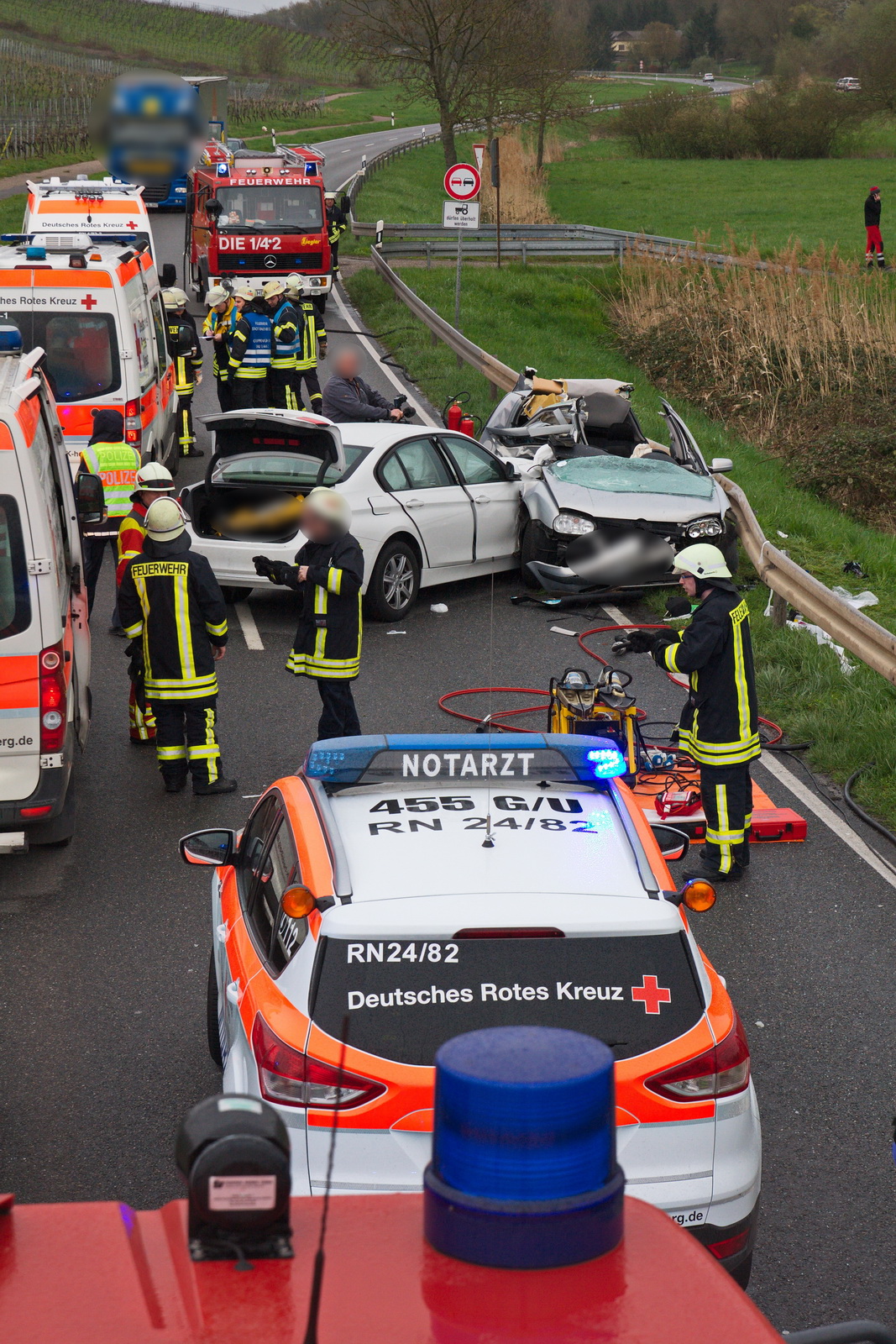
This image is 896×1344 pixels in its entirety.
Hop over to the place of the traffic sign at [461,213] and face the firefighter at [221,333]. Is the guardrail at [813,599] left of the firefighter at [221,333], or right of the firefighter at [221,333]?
left

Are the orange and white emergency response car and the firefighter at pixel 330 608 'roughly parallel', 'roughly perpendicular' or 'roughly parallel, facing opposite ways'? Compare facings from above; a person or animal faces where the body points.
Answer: roughly perpendicular

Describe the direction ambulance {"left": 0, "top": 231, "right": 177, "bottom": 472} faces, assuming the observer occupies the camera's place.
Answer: facing away from the viewer

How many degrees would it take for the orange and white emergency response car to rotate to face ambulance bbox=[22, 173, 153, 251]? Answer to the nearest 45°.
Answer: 0° — it already faces it

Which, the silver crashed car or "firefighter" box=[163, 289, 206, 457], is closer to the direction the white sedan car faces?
the silver crashed car

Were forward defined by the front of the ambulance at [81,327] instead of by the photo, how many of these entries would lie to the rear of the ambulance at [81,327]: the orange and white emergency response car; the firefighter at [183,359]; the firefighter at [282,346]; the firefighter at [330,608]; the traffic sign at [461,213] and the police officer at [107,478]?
3

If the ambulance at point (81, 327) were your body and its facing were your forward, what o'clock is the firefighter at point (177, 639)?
The firefighter is roughly at 6 o'clock from the ambulance.

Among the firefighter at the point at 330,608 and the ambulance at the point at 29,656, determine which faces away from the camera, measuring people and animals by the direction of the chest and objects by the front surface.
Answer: the ambulance

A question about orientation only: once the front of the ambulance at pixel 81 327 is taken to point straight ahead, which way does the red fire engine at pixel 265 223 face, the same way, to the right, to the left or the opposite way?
the opposite way

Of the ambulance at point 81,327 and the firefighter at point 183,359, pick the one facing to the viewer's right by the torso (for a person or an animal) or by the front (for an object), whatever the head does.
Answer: the firefighter

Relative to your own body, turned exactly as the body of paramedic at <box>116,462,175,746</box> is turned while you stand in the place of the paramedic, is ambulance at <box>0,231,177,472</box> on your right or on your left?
on your left
